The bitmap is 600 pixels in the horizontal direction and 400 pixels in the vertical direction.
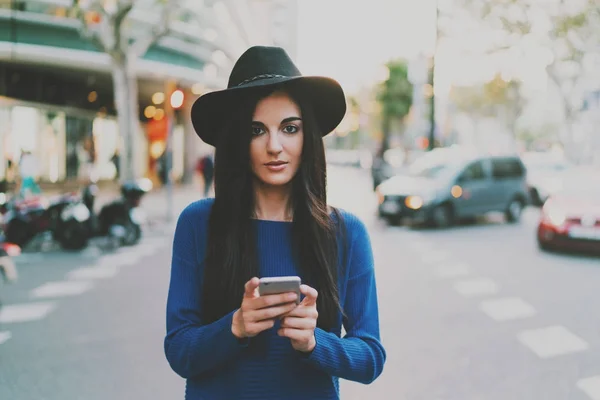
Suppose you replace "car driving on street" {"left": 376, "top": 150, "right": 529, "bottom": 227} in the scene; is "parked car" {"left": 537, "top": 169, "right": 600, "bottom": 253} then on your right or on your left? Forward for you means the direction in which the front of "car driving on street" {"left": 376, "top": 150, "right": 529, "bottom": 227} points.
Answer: on your left

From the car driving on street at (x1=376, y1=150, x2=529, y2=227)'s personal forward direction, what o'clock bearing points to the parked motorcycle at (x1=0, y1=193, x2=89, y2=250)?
The parked motorcycle is roughly at 12 o'clock from the car driving on street.

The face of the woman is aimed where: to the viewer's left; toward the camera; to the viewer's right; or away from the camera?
toward the camera

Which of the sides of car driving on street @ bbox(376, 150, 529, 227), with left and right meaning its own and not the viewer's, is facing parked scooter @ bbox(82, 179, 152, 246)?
front

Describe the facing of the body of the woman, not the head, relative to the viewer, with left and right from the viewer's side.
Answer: facing the viewer

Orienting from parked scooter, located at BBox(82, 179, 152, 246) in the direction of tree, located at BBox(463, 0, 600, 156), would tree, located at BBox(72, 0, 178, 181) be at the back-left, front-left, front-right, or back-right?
front-left

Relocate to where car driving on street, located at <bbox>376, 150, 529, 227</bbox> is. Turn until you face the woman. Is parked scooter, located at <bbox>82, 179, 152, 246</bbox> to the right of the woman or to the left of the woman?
right

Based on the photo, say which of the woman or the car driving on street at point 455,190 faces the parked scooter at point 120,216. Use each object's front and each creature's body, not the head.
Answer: the car driving on street

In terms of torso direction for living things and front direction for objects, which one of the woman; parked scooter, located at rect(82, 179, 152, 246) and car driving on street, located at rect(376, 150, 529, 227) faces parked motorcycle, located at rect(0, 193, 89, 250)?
the car driving on street

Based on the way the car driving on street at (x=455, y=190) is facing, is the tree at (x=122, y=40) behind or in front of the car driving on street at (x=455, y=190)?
in front

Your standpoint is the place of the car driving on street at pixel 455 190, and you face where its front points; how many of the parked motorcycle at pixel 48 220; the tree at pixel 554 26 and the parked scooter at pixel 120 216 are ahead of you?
2

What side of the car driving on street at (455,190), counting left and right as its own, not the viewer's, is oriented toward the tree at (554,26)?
back

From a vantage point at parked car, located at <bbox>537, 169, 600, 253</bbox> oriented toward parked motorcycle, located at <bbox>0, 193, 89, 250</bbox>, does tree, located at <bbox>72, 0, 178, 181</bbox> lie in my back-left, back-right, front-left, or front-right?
front-right

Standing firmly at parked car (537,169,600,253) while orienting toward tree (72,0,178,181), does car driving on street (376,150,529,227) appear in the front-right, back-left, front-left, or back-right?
front-right
